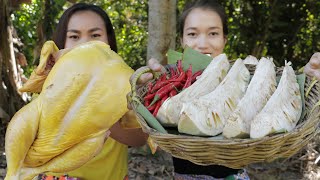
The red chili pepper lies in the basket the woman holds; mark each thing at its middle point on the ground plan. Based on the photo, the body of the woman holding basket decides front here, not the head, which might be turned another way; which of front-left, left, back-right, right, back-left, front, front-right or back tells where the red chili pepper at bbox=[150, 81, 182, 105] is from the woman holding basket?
front

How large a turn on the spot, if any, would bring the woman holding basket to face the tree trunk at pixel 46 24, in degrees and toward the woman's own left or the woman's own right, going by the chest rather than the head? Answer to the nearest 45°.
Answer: approximately 135° to the woman's own right

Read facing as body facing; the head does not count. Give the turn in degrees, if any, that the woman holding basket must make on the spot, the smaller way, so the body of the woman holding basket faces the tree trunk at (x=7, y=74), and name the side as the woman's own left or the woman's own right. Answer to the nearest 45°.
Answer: approximately 135° to the woman's own right

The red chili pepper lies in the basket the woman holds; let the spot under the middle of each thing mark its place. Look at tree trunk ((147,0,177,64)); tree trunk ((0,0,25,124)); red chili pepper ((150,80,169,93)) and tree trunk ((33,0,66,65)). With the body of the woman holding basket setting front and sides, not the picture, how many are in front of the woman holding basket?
1

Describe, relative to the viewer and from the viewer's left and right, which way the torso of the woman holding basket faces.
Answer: facing the viewer

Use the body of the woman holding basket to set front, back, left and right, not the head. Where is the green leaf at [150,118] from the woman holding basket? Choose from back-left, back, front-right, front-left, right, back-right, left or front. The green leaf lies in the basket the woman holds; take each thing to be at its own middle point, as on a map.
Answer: front

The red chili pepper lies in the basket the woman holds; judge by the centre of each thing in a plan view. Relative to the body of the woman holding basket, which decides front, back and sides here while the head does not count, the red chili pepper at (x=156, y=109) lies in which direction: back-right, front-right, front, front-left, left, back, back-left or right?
front
